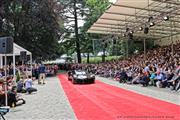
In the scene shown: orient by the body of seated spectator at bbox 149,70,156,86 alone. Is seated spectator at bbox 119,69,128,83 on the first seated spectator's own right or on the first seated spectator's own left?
on the first seated spectator's own right

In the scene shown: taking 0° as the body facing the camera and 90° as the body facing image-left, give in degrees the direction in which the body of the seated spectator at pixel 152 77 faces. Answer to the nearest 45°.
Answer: approximately 45°

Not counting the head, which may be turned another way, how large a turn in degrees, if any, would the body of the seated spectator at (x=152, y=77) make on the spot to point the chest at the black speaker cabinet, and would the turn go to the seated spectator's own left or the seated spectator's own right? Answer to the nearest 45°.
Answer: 0° — they already face it

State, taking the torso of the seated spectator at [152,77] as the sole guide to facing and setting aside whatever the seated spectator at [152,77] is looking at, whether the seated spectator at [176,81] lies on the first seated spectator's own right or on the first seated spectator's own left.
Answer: on the first seated spectator's own left

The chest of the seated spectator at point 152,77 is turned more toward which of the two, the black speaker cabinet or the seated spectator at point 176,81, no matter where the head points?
the black speaker cabinet
